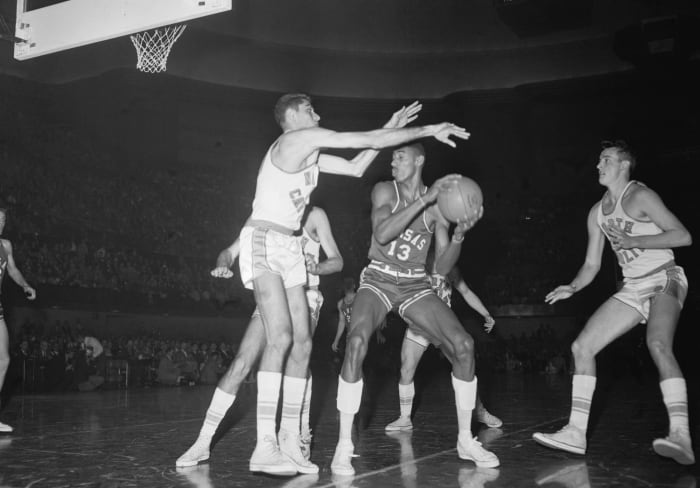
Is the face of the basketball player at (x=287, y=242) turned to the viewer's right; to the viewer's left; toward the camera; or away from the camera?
to the viewer's right

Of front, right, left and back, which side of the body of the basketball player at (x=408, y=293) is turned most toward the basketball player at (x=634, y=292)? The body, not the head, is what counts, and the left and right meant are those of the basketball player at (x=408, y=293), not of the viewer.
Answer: left

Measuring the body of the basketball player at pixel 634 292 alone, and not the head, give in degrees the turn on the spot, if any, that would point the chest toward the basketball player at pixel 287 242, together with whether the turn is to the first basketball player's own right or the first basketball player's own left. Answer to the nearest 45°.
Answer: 0° — they already face them

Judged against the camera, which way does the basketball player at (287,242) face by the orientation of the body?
to the viewer's right

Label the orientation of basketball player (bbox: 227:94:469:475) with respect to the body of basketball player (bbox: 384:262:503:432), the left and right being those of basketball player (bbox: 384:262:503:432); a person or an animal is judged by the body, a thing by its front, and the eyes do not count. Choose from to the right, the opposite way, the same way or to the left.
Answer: to the left

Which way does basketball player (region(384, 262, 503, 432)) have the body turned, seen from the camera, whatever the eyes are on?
toward the camera

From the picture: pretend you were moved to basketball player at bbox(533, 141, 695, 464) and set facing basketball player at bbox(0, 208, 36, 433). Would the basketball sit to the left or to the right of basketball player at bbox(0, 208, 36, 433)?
left

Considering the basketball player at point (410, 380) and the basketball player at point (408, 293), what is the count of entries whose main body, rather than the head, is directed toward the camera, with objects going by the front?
2

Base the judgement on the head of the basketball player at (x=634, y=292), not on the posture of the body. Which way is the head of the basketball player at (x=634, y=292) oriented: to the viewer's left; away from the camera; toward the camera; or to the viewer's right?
to the viewer's left

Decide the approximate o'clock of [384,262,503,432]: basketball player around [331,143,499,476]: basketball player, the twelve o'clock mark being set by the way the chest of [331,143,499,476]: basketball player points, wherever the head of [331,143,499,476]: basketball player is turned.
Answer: [384,262,503,432]: basketball player is roughly at 6 o'clock from [331,143,499,476]: basketball player.

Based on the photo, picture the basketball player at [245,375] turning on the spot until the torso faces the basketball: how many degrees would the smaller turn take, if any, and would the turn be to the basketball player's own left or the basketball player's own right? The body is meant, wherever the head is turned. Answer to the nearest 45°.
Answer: approximately 90° to the basketball player's own left

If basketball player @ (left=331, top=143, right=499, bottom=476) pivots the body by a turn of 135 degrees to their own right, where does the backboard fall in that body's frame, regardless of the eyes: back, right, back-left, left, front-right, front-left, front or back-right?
front
